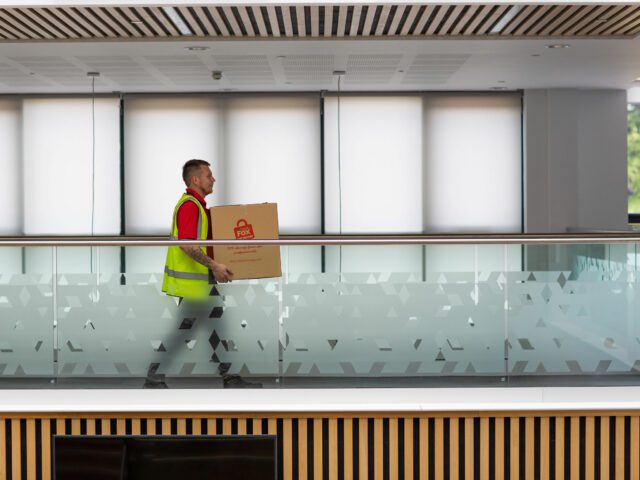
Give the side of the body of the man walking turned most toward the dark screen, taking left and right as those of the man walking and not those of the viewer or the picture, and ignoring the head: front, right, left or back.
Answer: right

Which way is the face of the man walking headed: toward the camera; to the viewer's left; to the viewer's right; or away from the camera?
to the viewer's right

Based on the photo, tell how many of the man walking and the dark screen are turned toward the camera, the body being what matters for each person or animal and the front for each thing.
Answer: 1

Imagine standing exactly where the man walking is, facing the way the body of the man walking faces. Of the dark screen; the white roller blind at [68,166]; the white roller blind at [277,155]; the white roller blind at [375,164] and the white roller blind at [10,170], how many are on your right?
1

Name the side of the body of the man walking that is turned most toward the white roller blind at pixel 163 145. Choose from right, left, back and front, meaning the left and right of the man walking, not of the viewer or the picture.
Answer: left

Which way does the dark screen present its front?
toward the camera

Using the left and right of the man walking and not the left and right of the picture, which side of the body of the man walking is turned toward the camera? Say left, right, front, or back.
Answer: right

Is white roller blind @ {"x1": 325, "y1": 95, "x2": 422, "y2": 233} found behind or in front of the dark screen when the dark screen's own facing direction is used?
behind

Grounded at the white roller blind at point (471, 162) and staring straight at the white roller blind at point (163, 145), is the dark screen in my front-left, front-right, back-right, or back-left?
front-left

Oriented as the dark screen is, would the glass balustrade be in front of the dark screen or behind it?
behind

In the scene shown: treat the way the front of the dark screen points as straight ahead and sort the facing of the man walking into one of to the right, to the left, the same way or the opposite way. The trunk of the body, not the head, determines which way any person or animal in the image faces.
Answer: to the left

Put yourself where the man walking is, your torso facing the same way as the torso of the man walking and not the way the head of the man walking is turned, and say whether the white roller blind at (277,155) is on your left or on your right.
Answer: on your left

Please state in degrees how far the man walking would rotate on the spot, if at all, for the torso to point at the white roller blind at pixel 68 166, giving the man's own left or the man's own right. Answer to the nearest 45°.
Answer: approximately 90° to the man's own left
